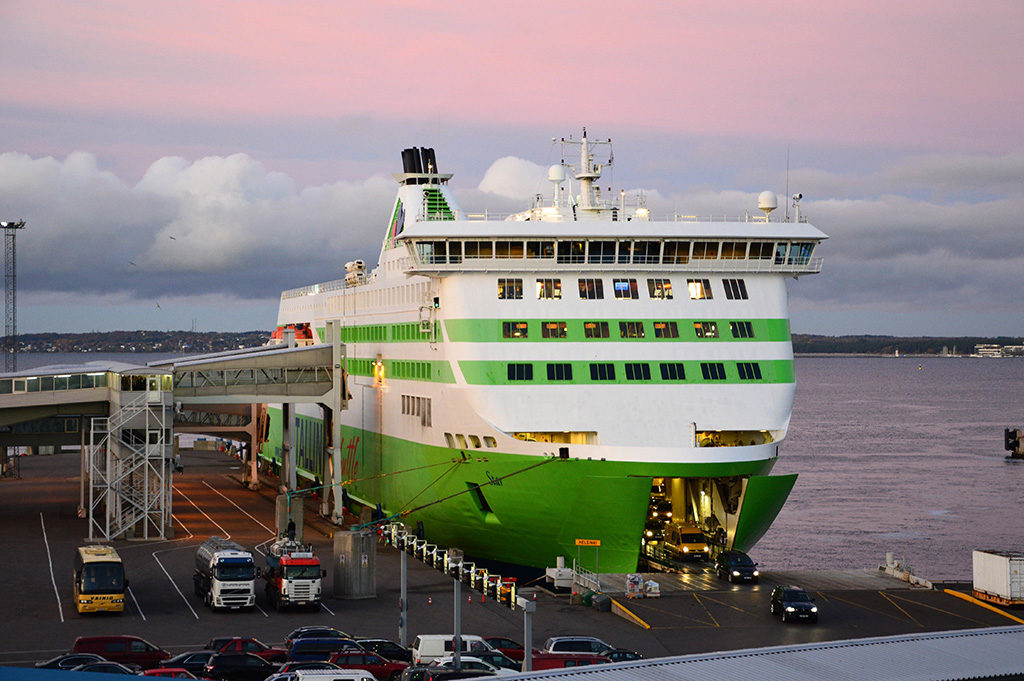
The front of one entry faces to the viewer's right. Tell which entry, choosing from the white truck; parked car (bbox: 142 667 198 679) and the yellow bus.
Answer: the parked car

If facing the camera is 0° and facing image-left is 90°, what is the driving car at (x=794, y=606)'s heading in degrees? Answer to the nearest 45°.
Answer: approximately 315°

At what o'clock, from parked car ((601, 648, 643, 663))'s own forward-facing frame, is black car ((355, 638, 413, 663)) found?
The black car is roughly at 6 o'clock from the parked car.

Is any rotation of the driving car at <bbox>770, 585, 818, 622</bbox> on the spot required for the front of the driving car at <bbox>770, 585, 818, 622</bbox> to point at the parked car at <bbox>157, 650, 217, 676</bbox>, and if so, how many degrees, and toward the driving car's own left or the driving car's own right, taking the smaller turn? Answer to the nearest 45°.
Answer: approximately 90° to the driving car's own right
